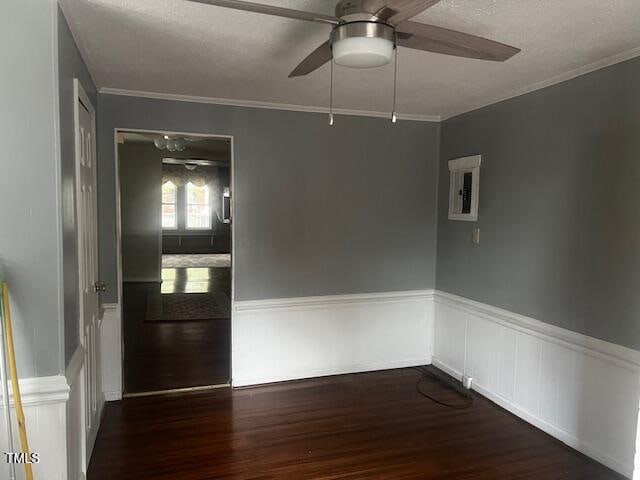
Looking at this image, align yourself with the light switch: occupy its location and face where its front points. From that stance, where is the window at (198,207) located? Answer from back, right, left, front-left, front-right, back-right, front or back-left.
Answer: right

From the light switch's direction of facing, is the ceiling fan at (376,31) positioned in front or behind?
in front

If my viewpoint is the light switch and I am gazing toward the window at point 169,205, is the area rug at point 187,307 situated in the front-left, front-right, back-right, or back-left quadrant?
front-left

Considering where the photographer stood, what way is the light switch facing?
facing the viewer and to the left of the viewer

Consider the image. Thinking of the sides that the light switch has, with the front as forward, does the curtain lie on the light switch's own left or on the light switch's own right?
on the light switch's own right

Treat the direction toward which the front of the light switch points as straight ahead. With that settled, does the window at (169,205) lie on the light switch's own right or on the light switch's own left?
on the light switch's own right

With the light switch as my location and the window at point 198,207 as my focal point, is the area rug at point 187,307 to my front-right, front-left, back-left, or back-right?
front-left

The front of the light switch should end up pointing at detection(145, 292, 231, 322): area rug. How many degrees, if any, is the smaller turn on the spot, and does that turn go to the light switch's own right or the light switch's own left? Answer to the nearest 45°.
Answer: approximately 45° to the light switch's own right

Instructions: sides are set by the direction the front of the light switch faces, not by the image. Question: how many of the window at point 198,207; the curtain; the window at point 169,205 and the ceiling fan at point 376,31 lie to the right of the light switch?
3

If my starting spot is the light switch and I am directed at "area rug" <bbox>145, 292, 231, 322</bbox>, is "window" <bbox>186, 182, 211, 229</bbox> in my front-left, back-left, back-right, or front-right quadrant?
front-right
